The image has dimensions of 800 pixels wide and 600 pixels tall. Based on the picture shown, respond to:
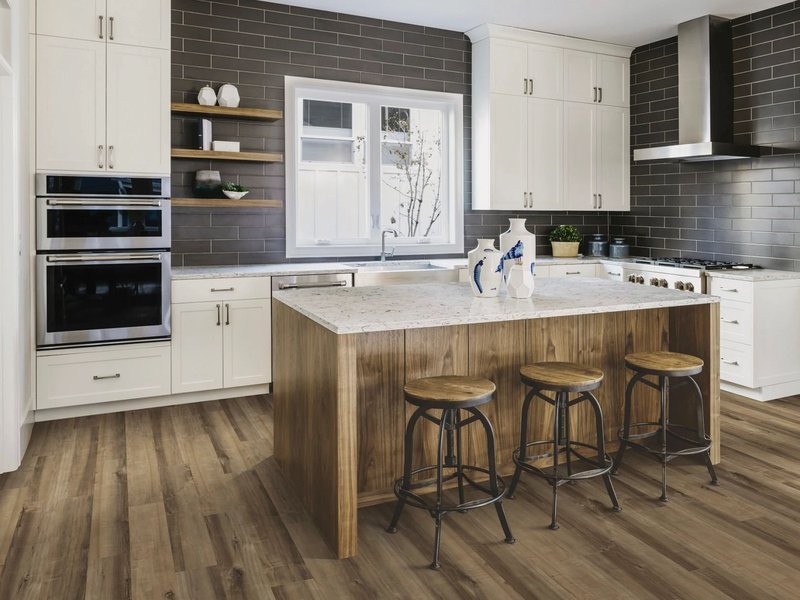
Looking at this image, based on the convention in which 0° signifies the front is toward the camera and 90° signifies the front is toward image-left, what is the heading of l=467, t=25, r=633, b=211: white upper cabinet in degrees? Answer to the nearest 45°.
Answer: approximately 315°

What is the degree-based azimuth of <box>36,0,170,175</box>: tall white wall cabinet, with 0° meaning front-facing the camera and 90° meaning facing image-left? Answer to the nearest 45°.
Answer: approximately 0°

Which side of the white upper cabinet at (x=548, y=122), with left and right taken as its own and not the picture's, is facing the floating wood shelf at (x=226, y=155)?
right

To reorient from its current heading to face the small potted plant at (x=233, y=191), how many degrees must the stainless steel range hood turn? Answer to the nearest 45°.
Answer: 0° — it already faces it

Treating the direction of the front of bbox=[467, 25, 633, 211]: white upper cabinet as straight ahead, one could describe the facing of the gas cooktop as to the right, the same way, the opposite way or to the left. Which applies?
to the right

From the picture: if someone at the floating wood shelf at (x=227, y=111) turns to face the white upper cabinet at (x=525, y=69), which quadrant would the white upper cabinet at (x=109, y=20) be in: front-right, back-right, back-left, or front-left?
back-right

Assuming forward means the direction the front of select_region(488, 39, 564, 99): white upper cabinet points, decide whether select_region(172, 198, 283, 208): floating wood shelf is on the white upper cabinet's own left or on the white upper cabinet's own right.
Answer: on the white upper cabinet's own right

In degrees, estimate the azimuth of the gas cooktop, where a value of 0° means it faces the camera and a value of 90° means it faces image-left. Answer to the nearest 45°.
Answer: approximately 45°
